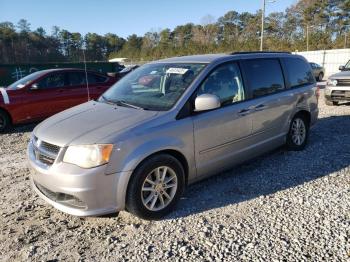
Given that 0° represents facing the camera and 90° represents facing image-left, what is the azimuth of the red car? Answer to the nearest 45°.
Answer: approximately 45°

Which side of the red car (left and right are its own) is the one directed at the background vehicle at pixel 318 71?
back

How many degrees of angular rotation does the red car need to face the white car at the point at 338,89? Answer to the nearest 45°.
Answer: approximately 135° to its left

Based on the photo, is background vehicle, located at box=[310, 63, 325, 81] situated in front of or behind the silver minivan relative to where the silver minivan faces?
behind

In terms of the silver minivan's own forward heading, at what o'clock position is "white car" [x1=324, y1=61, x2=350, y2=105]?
The white car is roughly at 6 o'clock from the silver minivan.
